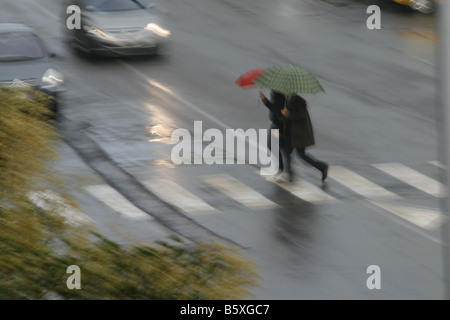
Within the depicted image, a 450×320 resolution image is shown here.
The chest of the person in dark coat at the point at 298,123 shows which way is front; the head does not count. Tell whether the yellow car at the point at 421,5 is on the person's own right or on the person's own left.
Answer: on the person's own right

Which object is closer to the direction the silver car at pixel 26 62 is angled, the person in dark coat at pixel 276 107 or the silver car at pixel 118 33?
the person in dark coat

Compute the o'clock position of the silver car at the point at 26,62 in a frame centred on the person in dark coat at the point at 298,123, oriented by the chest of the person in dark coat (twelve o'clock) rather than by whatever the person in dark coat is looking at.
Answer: The silver car is roughly at 1 o'clock from the person in dark coat.

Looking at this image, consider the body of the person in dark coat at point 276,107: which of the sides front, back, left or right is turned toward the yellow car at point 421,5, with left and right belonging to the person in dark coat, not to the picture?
right

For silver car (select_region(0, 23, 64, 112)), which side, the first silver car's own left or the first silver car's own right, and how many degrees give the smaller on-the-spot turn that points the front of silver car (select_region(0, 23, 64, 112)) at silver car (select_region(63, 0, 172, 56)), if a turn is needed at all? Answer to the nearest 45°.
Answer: approximately 135° to the first silver car's own left

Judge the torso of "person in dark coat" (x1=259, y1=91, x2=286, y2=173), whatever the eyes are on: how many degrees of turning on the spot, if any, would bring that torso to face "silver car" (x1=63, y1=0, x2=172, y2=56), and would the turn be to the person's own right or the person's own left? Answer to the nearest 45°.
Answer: approximately 45° to the person's own right

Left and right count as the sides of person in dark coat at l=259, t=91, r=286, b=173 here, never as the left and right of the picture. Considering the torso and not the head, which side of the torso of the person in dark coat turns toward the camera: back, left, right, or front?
left
